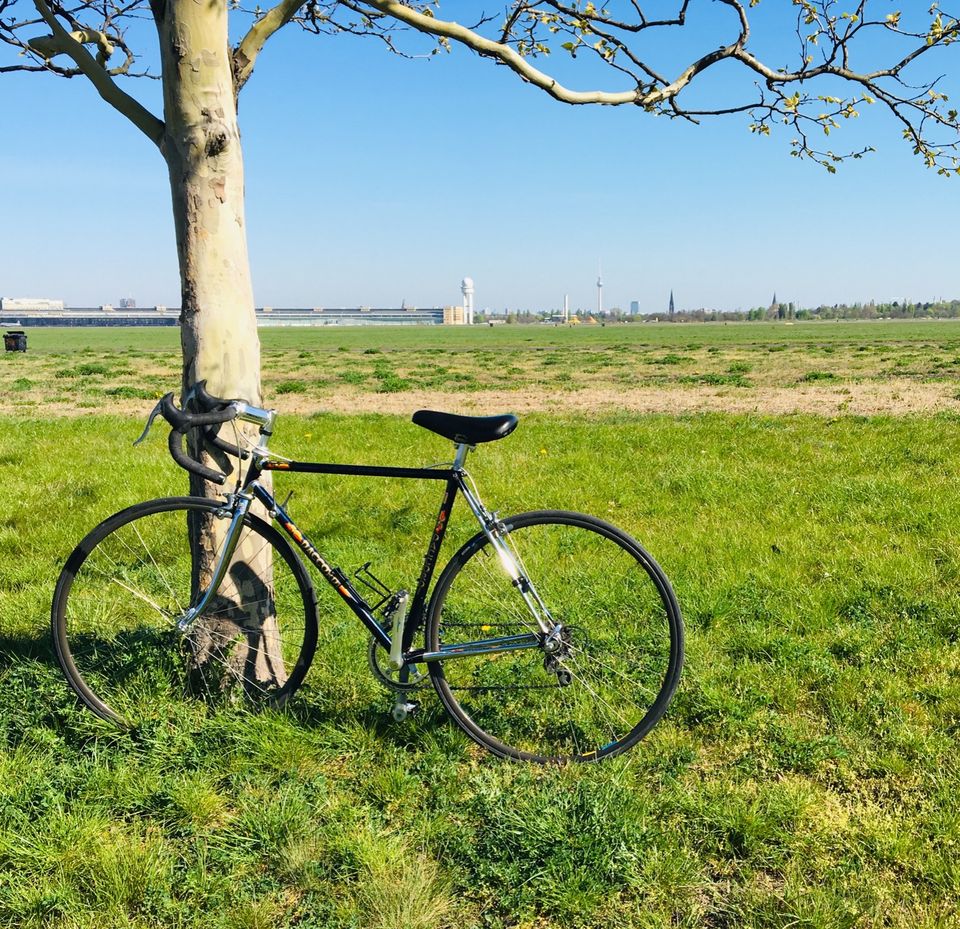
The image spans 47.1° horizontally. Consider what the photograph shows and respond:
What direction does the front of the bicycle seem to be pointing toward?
to the viewer's left
